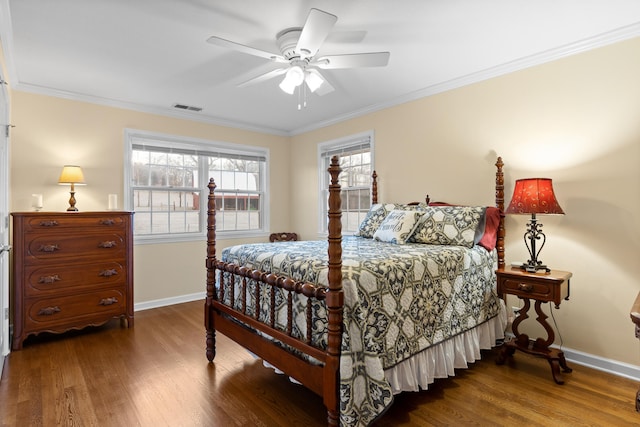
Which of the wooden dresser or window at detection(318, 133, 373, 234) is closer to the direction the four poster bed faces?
the wooden dresser

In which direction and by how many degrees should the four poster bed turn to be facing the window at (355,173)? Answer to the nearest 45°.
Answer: approximately 135° to its right

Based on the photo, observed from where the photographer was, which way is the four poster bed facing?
facing the viewer and to the left of the viewer

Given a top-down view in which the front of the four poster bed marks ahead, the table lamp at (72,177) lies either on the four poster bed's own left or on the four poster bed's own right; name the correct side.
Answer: on the four poster bed's own right

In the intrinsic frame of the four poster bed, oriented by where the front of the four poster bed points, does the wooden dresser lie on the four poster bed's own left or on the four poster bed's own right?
on the four poster bed's own right
